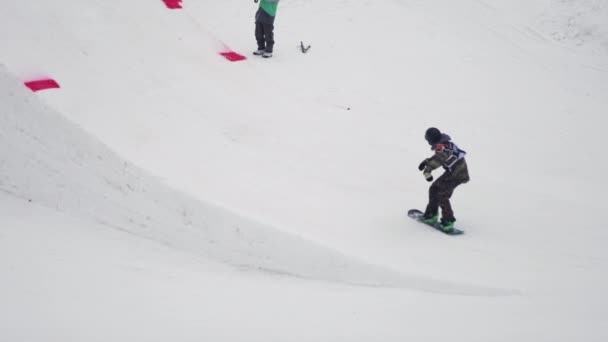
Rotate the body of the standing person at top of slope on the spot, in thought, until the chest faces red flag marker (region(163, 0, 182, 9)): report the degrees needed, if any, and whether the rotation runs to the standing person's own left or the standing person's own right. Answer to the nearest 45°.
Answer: approximately 90° to the standing person's own right

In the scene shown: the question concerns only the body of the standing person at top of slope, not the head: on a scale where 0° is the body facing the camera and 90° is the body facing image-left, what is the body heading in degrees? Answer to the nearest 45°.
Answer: approximately 45°
